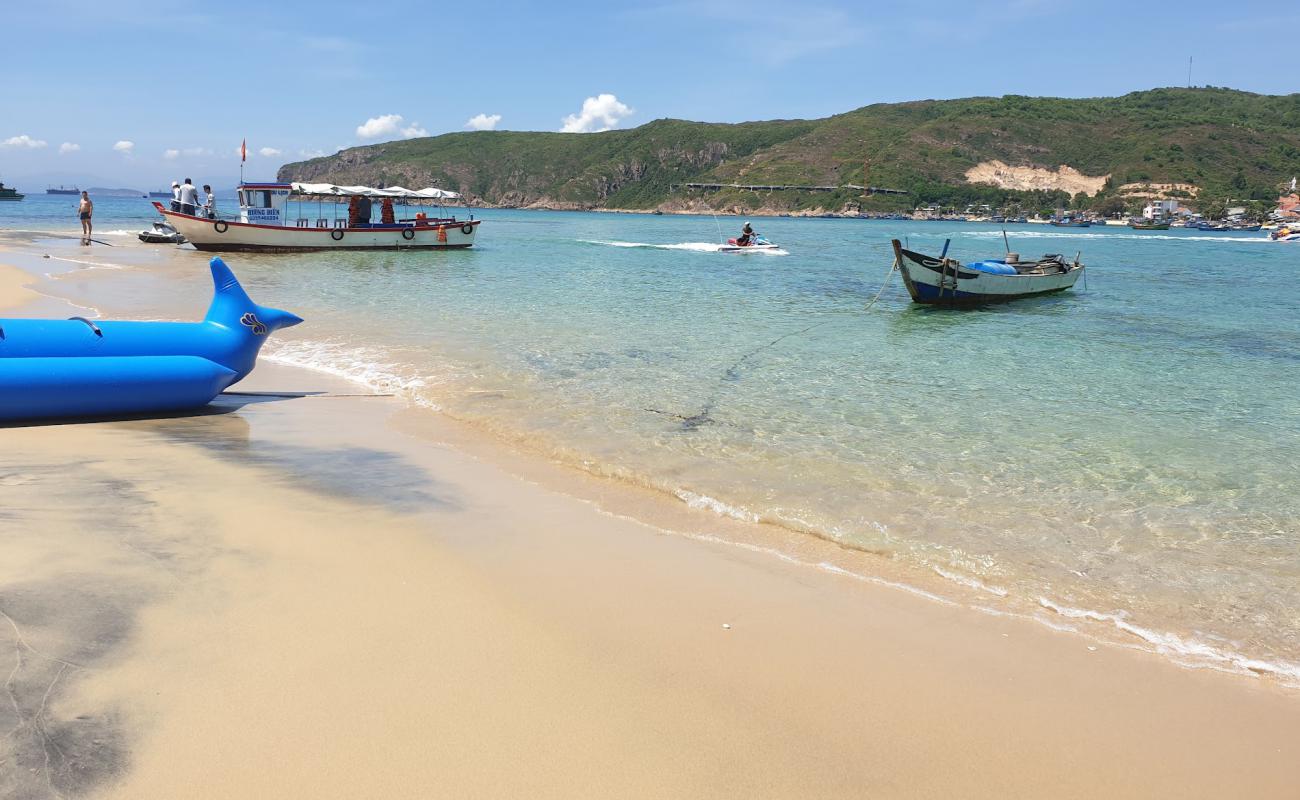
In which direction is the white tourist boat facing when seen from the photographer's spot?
facing to the left of the viewer

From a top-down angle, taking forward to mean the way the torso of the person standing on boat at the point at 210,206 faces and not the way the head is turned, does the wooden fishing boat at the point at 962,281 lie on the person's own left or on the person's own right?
on the person's own left

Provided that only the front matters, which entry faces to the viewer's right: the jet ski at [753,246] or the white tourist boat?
the jet ski

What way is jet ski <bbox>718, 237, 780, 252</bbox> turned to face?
to the viewer's right

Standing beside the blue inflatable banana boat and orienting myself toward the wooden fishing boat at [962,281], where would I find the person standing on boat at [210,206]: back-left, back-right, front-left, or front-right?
front-left

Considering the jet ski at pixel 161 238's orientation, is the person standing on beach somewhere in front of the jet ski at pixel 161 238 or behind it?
in front

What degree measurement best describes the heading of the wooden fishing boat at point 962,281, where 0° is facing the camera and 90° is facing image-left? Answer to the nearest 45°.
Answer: approximately 45°

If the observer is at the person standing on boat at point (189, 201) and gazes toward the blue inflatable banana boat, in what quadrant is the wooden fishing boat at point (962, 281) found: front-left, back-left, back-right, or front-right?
front-left

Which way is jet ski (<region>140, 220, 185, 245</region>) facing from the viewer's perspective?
to the viewer's left

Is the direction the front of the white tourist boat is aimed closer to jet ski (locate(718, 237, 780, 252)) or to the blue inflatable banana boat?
the blue inflatable banana boat

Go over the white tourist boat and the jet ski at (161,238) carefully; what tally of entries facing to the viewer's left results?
2

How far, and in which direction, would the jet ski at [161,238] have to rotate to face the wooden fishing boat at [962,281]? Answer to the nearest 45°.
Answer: approximately 135° to its left

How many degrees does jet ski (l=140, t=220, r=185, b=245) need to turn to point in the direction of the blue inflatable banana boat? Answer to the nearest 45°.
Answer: approximately 90° to its left
